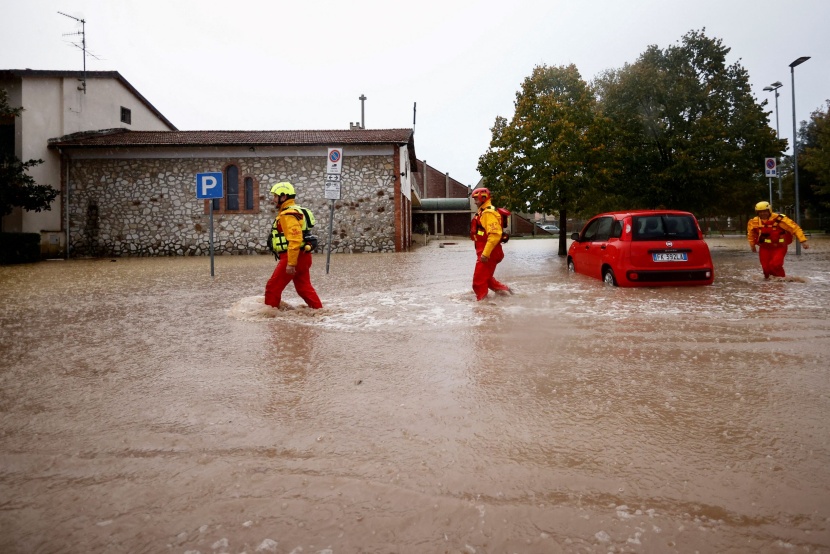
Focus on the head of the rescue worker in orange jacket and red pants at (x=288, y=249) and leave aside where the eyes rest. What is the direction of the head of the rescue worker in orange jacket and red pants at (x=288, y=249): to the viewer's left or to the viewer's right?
to the viewer's left

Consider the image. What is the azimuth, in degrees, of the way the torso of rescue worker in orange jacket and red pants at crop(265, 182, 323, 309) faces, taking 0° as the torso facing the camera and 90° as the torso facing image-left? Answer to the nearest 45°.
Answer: approximately 90°

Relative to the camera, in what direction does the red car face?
facing away from the viewer and to the left of the viewer

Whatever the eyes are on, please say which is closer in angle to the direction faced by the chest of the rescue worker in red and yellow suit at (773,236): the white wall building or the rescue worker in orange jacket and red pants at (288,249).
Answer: the rescue worker in orange jacket and red pants
